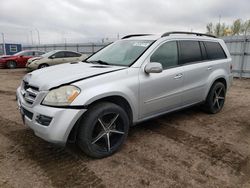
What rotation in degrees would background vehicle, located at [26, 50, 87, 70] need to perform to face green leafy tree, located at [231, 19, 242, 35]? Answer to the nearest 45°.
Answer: approximately 180°

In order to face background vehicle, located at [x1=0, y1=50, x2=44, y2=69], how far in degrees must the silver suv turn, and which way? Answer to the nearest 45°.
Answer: approximately 90° to its right

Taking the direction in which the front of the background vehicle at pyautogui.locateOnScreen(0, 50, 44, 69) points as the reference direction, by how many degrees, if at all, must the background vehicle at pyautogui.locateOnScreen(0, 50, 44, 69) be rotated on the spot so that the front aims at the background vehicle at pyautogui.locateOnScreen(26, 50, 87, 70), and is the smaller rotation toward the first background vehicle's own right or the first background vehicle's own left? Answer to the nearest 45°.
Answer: approximately 135° to the first background vehicle's own left

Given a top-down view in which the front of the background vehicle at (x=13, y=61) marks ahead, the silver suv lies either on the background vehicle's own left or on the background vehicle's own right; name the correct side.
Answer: on the background vehicle's own left

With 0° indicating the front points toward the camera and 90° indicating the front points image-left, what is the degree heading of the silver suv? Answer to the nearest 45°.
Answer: approximately 45°

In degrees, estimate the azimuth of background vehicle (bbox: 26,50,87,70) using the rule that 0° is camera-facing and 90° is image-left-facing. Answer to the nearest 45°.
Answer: approximately 45°

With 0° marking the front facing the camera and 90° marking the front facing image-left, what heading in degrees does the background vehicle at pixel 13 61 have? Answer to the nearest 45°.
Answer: approximately 90°

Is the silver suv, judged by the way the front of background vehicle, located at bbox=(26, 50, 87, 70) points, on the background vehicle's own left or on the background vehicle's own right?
on the background vehicle's own left
